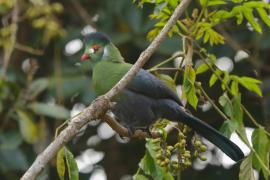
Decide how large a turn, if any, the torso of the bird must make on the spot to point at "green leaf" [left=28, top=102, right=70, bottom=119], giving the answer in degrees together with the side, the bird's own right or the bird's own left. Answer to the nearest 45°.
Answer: approximately 45° to the bird's own right

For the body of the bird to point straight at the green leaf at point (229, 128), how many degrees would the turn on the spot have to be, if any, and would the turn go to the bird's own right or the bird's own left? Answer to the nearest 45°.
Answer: approximately 135° to the bird's own left

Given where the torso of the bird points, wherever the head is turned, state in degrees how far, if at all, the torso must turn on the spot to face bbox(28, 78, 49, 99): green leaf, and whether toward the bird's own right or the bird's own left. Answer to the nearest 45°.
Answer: approximately 45° to the bird's own right

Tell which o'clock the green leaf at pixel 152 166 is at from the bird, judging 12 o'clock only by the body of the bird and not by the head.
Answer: The green leaf is roughly at 9 o'clock from the bird.

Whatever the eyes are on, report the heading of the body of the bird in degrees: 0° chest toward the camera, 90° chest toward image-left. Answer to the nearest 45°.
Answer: approximately 90°

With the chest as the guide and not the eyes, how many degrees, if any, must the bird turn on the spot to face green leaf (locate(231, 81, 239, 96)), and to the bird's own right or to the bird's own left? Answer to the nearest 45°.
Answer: approximately 180°

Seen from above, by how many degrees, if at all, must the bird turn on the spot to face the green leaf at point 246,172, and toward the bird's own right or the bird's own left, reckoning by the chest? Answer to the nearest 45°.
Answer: approximately 135° to the bird's own left
